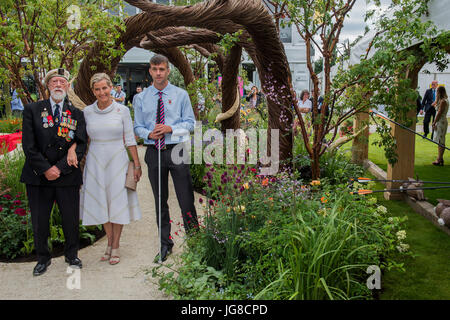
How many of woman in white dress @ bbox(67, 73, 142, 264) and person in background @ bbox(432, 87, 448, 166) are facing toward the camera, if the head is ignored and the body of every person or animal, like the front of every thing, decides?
1

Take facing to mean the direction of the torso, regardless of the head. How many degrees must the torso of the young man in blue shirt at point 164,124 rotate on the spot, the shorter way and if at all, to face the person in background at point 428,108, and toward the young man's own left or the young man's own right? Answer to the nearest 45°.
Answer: approximately 135° to the young man's own left

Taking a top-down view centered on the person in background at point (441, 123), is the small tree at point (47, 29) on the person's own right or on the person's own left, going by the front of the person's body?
on the person's own left

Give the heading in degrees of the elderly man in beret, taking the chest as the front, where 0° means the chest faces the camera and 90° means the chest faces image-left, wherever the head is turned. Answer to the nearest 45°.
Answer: approximately 0°

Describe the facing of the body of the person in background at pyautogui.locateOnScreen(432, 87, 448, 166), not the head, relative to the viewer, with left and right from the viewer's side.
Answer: facing to the left of the viewer

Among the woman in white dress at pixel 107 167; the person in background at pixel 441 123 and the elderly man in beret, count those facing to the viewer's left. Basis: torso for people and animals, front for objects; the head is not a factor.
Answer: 1

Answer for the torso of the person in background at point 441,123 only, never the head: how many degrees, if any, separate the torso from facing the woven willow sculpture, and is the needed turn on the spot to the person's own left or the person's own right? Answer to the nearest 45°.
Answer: approximately 45° to the person's own left

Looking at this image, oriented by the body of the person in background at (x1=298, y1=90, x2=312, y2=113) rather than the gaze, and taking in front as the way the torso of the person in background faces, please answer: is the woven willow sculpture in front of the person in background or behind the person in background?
in front
